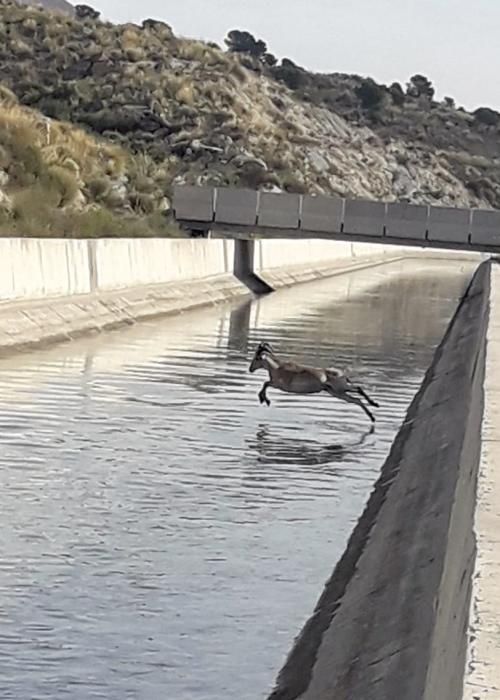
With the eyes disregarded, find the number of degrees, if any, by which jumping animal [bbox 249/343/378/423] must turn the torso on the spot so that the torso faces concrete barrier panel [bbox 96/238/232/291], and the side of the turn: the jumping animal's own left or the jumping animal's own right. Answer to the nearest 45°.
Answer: approximately 90° to the jumping animal's own right

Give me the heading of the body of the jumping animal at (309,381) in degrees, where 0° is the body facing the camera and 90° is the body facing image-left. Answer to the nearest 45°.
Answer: approximately 90°
